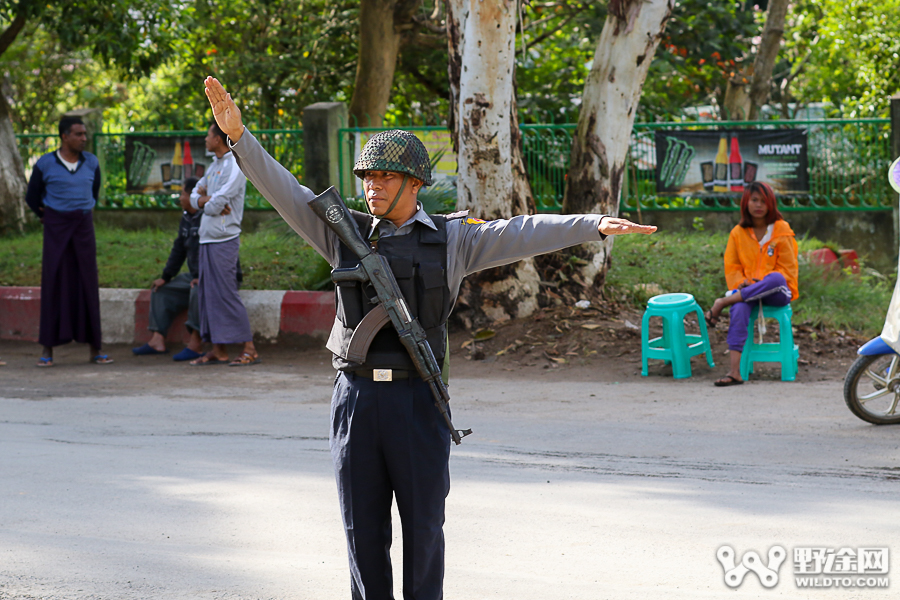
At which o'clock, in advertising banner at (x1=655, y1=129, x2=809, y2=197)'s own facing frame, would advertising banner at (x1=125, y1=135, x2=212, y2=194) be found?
advertising banner at (x1=125, y1=135, x2=212, y2=194) is roughly at 3 o'clock from advertising banner at (x1=655, y1=129, x2=809, y2=197).

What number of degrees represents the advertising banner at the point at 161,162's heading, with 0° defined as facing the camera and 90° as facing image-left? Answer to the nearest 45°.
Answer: approximately 0°

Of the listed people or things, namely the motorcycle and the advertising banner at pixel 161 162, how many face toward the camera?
1

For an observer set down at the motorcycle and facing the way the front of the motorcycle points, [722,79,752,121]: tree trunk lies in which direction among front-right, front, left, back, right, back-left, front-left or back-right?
right

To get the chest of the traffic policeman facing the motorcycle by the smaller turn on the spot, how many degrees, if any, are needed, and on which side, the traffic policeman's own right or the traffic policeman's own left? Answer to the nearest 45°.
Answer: approximately 135° to the traffic policeman's own left

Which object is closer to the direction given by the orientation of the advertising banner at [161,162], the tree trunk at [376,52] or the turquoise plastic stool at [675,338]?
the turquoise plastic stool

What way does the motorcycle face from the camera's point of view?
to the viewer's left

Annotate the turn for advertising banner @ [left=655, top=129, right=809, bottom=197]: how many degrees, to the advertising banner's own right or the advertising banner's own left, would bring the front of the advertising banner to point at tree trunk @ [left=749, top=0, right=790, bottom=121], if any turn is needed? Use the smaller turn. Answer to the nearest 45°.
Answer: approximately 180°

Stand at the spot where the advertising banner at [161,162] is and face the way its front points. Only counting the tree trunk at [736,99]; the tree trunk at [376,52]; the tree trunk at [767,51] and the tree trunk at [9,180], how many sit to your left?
3

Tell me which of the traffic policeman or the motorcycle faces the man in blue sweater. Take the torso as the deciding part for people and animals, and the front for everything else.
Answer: the motorcycle

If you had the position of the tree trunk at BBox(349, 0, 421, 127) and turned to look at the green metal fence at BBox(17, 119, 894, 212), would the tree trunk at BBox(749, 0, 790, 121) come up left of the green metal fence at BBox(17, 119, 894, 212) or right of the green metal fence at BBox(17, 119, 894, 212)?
left

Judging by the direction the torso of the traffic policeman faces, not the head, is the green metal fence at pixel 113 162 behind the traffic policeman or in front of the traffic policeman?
behind
